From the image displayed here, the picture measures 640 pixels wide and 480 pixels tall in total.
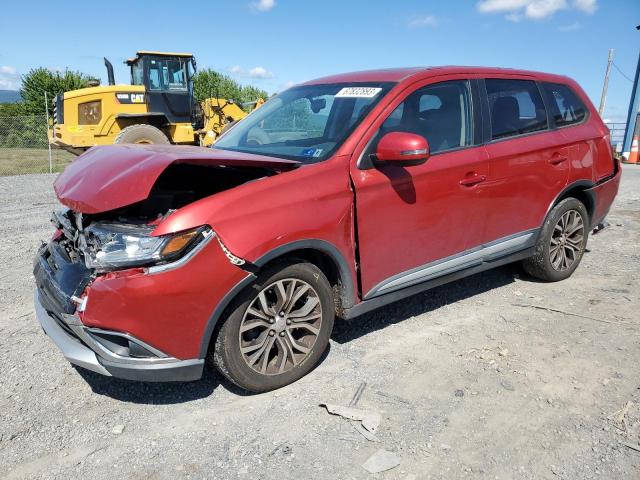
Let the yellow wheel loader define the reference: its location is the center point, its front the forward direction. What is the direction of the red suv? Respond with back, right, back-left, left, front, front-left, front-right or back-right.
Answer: right

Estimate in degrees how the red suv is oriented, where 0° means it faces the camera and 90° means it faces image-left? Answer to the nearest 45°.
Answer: approximately 45°

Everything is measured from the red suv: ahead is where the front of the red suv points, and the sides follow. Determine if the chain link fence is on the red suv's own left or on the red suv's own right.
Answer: on the red suv's own right

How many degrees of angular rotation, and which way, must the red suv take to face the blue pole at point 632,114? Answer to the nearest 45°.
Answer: approximately 180°

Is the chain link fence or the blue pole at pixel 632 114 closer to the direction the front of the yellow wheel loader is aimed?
the blue pole

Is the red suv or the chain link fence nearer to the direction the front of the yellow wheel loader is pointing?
the red suv

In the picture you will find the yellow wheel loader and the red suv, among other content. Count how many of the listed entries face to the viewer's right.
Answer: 1

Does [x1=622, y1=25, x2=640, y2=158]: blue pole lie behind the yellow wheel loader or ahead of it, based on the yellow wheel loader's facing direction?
ahead

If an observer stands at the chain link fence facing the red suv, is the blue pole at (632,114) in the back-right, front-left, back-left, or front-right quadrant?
front-left

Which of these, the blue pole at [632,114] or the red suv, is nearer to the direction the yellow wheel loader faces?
the blue pole

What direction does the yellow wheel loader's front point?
to the viewer's right

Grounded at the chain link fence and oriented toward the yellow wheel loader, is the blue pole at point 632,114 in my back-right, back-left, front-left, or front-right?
front-left
